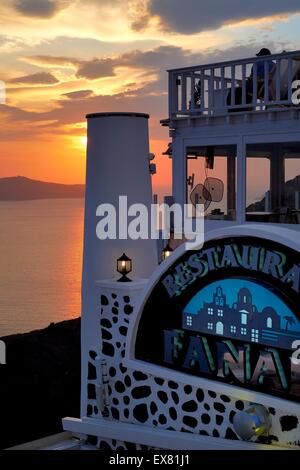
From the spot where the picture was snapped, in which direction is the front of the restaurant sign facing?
facing the viewer and to the left of the viewer

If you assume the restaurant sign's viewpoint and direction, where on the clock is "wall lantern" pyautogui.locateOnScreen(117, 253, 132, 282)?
The wall lantern is roughly at 3 o'clock from the restaurant sign.
